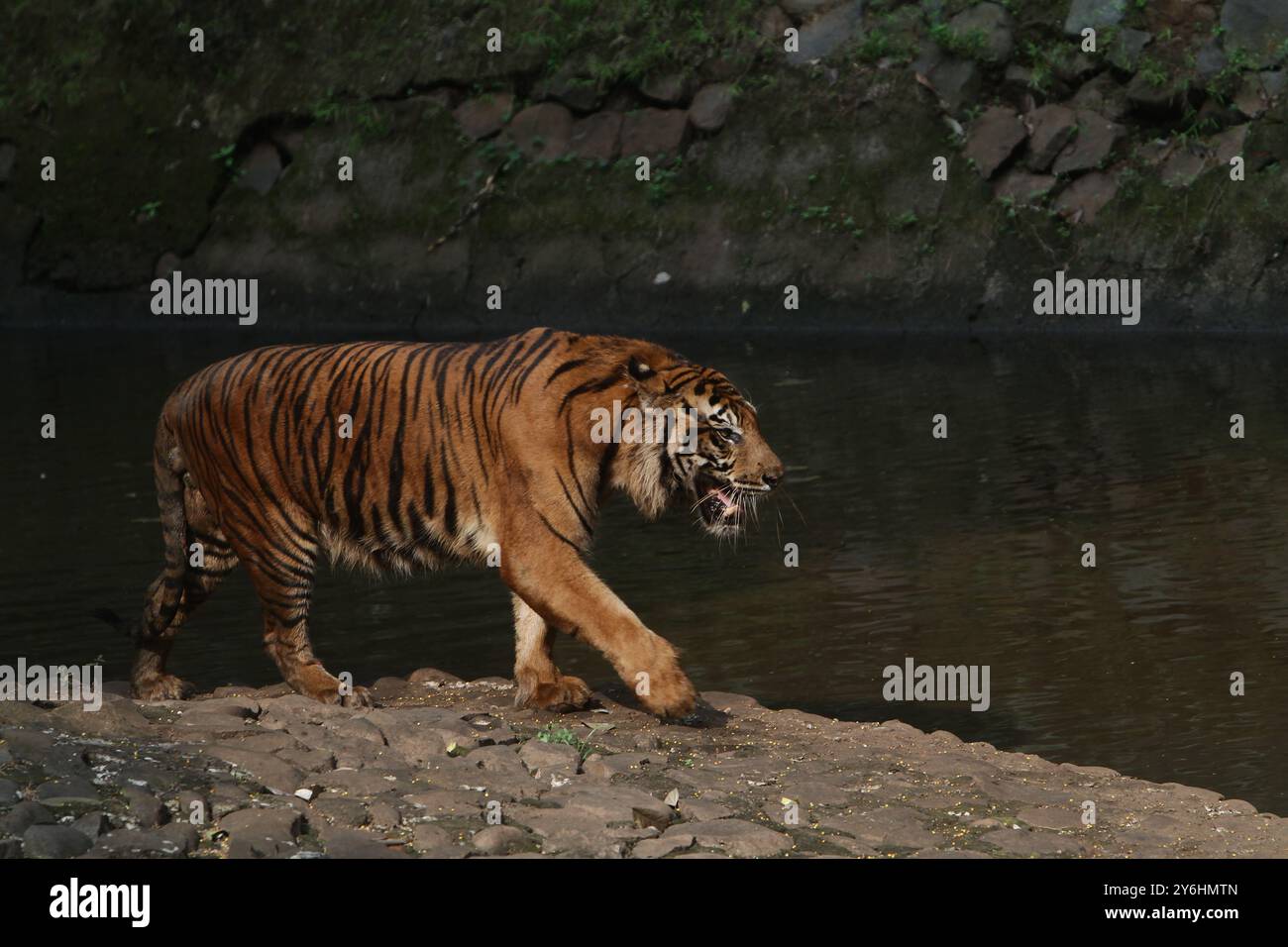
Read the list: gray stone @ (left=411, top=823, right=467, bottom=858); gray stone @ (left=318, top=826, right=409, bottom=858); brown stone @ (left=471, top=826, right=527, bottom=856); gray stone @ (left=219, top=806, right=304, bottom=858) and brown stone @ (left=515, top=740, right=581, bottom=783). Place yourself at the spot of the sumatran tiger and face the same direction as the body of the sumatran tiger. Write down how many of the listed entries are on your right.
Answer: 5

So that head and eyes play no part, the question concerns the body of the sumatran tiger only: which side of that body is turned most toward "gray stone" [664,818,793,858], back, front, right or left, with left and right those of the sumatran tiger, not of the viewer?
right

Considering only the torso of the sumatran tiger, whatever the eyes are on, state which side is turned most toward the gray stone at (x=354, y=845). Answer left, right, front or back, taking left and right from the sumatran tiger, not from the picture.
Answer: right

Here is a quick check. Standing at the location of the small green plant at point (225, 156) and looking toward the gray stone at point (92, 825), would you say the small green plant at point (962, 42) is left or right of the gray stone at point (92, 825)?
left

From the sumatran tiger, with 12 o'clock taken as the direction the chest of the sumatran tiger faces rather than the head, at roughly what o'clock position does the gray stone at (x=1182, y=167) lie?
The gray stone is roughly at 10 o'clock from the sumatran tiger.

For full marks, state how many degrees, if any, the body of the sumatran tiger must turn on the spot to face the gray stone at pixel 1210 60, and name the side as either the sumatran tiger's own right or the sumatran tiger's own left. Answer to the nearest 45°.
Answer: approximately 45° to the sumatran tiger's own left

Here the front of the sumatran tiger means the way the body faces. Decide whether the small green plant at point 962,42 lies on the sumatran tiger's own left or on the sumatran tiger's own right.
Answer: on the sumatran tiger's own left

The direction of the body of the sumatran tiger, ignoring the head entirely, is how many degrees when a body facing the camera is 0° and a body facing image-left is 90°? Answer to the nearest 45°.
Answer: approximately 270°

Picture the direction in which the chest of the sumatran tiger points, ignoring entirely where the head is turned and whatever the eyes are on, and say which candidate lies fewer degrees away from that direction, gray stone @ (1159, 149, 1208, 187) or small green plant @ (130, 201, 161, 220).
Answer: the gray stone

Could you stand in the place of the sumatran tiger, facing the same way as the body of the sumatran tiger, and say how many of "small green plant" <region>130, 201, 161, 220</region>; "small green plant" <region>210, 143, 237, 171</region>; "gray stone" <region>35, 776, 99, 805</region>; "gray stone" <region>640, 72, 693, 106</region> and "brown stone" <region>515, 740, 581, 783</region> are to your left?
3

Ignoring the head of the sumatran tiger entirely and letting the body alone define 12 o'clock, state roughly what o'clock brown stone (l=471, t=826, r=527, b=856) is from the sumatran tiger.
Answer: The brown stone is roughly at 3 o'clock from the sumatran tiger.

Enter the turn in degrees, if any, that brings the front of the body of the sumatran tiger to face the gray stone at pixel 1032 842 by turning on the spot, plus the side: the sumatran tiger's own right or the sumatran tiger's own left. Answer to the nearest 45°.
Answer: approximately 45° to the sumatran tiger's own right

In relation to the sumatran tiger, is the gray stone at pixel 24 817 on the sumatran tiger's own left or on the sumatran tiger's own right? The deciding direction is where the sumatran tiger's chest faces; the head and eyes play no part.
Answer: on the sumatran tiger's own right

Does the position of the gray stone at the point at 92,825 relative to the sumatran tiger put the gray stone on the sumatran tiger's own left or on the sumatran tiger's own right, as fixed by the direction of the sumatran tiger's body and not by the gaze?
on the sumatran tiger's own right
